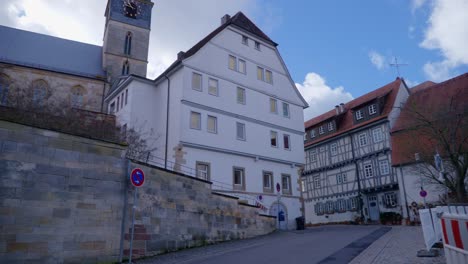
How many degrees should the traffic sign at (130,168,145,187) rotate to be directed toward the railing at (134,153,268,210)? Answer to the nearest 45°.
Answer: approximately 180°

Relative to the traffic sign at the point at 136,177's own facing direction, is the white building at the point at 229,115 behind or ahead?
behind

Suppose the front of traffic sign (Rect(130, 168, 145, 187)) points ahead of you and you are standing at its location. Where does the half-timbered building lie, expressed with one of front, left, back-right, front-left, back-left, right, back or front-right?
back-left

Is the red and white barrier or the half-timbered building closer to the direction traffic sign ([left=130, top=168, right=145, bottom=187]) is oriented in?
the red and white barrier

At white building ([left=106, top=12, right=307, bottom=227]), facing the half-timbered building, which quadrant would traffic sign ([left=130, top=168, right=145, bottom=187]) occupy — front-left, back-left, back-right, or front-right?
back-right

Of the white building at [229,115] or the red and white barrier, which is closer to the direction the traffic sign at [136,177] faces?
the red and white barrier

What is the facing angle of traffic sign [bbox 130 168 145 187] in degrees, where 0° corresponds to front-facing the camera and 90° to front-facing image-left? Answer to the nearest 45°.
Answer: approximately 0°
